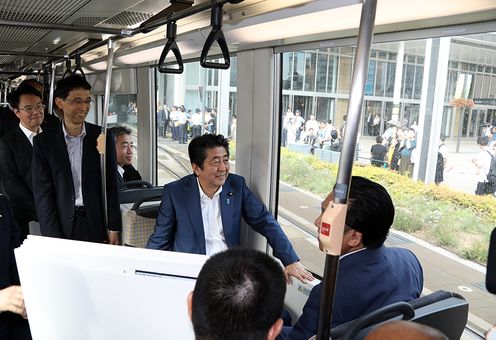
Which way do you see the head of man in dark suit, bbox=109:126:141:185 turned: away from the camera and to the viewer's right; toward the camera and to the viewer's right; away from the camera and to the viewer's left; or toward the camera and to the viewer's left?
toward the camera and to the viewer's right

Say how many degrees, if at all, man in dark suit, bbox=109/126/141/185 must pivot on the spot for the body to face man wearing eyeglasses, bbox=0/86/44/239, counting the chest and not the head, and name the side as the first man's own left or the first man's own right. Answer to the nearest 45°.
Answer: approximately 90° to the first man's own right

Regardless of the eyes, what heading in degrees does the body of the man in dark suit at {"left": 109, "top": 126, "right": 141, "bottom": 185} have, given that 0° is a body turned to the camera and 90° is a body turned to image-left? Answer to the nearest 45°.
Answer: approximately 315°

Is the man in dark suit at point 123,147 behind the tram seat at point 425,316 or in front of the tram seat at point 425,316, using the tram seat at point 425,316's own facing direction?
in front

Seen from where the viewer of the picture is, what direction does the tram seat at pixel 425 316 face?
facing away from the viewer and to the left of the viewer

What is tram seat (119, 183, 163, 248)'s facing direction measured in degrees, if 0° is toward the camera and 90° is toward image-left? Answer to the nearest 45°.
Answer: approximately 315°

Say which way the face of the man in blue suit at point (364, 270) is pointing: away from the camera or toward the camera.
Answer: away from the camera

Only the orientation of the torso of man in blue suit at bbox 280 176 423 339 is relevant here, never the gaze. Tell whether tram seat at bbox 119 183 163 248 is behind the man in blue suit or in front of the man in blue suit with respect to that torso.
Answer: in front

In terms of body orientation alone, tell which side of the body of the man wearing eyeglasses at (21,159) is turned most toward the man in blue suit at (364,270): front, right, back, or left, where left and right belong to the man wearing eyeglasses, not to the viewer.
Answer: front

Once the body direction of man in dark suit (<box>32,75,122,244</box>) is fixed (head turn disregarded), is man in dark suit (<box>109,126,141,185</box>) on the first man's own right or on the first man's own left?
on the first man's own left

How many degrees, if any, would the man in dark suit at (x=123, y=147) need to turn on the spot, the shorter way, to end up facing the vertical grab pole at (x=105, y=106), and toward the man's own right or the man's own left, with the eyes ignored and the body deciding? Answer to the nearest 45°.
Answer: approximately 45° to the man's own right

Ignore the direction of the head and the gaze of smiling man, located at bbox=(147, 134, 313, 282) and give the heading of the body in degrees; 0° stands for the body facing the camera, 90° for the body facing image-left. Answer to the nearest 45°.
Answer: approximately 315°
